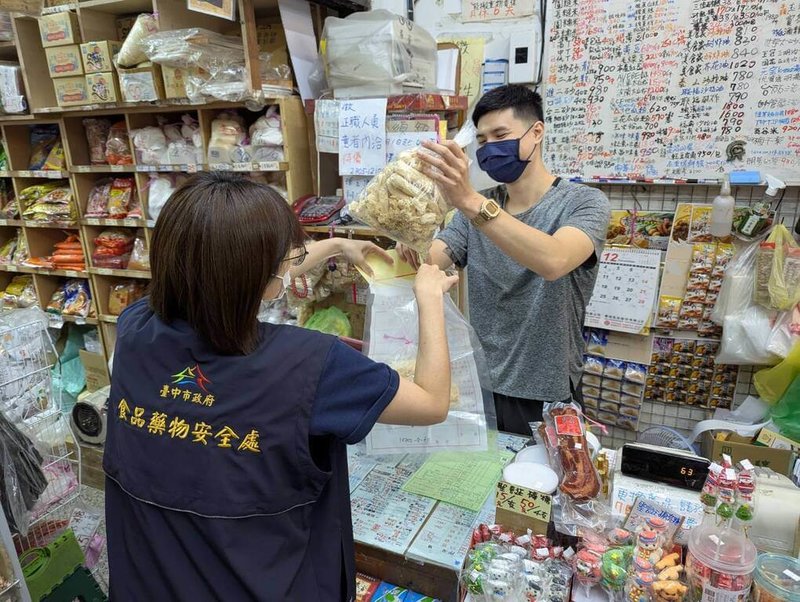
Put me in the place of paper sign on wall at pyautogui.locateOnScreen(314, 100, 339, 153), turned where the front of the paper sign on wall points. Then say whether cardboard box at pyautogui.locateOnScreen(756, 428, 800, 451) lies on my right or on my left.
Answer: on my left

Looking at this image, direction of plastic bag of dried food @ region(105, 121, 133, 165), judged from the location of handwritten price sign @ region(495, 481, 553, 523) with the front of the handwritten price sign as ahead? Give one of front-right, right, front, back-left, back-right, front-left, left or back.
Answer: back-right

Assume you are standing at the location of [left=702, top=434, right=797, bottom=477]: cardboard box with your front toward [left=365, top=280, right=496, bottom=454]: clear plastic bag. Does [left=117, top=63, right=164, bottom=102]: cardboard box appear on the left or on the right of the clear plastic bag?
right

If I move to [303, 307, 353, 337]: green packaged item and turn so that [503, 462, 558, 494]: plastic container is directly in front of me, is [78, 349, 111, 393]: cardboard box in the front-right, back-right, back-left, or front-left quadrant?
back-right

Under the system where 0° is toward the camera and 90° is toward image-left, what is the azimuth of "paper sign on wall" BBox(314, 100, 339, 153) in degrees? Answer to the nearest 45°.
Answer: approximately 0°

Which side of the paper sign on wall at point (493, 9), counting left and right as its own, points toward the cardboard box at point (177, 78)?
right

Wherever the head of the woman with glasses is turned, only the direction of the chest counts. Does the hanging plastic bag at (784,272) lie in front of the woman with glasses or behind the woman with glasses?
in front

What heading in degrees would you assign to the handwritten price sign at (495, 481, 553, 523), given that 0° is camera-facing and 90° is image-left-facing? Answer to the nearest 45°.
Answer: approximately 0°

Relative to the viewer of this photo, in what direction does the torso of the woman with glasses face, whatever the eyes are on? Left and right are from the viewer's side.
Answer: facing away from the viewer and to the right of the viewer

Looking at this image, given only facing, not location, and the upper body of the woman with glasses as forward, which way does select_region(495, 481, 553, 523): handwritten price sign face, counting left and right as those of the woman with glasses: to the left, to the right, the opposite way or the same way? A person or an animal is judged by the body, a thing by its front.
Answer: the opposite way

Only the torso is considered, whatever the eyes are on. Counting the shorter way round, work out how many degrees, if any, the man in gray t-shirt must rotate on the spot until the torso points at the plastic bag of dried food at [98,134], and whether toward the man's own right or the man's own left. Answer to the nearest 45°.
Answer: approximately 90° to the man's own right

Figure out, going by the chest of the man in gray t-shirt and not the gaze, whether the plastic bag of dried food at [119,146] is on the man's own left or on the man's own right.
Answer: on the man's own right
